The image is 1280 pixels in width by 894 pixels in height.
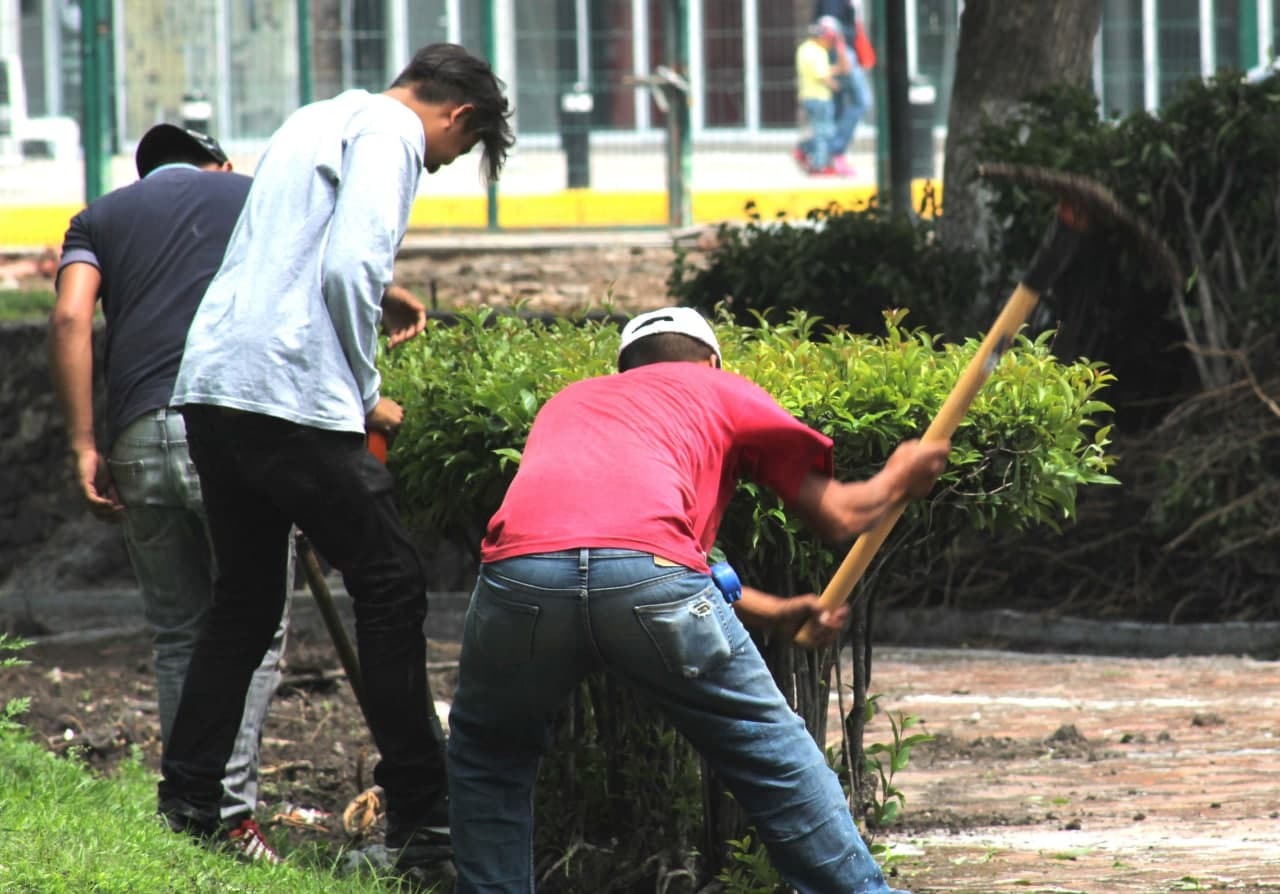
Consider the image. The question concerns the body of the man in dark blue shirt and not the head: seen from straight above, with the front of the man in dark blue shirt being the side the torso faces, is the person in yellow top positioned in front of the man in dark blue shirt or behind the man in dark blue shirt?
in front

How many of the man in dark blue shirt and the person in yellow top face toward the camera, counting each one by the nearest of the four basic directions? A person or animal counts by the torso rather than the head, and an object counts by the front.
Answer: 0

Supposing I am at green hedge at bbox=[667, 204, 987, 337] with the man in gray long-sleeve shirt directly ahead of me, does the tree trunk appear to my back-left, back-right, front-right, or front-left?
back-left

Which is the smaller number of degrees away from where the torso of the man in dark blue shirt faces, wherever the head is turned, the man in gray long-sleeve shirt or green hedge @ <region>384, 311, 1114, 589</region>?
the green hedge

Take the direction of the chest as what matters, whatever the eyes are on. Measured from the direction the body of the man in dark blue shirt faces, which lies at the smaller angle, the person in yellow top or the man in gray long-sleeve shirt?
the person in yellow top

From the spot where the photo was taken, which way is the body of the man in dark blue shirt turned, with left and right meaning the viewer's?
facing away from the viewer and to the right of the viewer

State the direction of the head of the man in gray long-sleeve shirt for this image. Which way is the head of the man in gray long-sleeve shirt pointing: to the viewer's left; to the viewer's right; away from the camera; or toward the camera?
to the viewer's right
